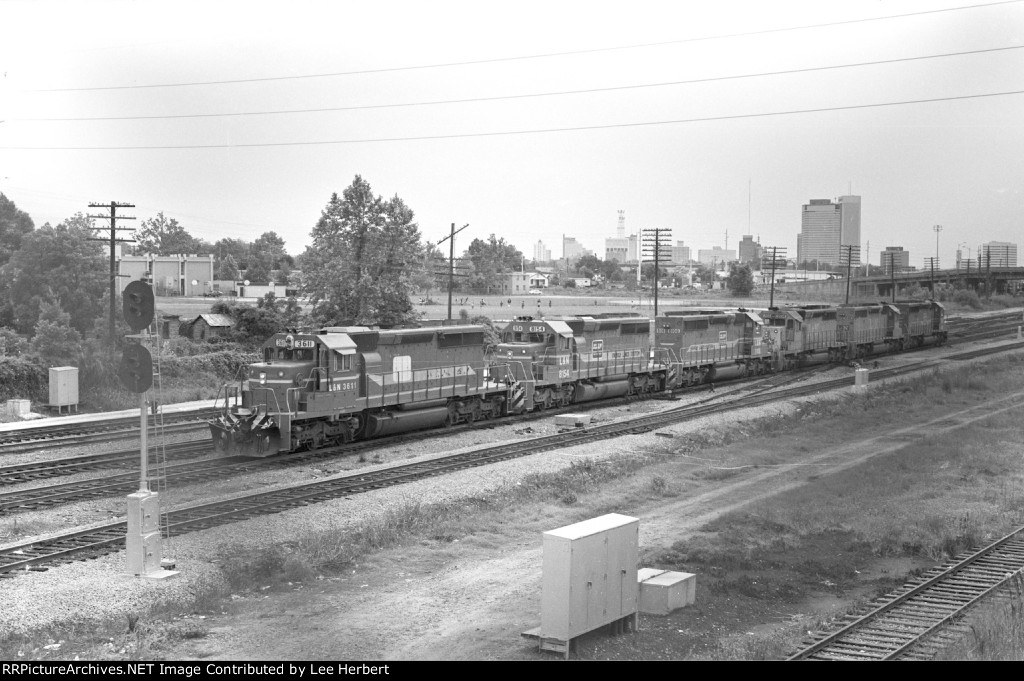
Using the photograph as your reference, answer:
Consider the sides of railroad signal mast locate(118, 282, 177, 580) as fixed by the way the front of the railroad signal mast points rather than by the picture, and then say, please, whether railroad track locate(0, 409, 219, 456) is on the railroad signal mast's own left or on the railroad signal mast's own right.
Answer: on the railroad signal mast's own right

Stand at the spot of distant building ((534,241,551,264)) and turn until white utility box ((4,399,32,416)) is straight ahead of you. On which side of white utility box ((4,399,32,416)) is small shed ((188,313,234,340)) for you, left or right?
right

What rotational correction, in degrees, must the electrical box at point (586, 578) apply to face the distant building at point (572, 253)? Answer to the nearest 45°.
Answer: approximately 135° to its left

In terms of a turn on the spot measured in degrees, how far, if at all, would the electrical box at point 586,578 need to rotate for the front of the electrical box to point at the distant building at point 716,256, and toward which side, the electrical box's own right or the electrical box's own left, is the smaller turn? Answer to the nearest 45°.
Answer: approximately 135° to the electrical box's own left

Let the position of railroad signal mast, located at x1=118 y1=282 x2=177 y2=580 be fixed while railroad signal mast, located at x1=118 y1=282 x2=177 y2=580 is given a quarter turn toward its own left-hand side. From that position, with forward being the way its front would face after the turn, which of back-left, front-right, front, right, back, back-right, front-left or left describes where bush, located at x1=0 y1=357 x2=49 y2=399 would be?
back-left

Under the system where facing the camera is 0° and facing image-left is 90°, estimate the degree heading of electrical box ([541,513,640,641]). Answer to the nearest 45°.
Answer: approximately 315°

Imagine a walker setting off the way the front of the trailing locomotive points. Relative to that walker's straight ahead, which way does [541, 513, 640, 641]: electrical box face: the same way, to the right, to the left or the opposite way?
to the left

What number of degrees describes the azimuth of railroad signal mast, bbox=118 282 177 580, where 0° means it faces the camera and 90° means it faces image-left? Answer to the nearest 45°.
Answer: approximately 45°

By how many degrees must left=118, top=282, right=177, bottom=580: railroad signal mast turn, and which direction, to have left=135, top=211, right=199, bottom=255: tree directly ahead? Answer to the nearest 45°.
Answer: approximately 135° to its right

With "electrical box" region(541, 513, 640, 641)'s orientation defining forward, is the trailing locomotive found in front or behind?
behind
